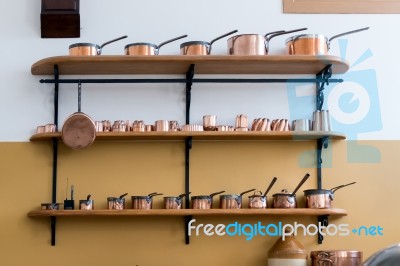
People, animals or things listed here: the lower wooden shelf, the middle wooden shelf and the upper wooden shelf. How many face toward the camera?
3

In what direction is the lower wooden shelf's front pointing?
toward the camera

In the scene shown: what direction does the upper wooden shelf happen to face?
toward the camera

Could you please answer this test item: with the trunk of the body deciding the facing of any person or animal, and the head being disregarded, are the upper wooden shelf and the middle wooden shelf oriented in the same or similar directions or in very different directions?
same or similar directions

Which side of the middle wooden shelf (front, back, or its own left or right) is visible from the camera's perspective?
front

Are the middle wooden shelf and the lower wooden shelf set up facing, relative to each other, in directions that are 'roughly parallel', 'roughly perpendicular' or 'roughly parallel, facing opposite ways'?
roughly parallel
